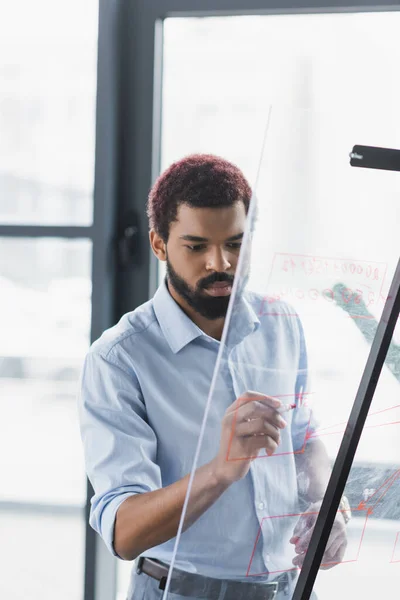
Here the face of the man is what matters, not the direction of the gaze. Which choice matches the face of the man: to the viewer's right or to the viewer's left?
to the viewer's right
